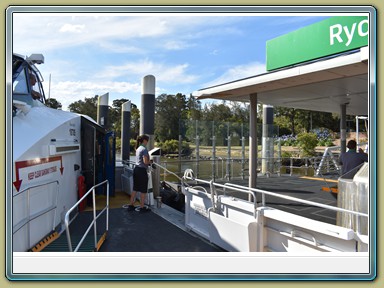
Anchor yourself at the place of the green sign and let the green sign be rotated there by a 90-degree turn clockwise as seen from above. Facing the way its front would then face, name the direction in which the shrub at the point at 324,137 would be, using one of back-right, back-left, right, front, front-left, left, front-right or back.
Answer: front-right

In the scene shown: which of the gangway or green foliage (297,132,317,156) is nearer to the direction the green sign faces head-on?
the gangway

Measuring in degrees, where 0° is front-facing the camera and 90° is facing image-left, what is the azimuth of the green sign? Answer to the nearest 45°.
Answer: approximately 45°

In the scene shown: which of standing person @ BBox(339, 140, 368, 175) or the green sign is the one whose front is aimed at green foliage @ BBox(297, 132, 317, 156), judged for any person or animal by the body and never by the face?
the standing person
